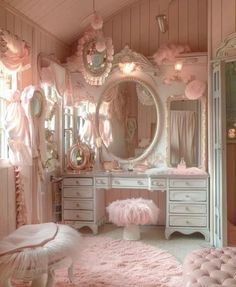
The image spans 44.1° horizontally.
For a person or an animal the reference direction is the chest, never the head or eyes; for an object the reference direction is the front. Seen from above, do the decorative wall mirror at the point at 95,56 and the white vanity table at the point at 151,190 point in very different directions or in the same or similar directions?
same or similar directions

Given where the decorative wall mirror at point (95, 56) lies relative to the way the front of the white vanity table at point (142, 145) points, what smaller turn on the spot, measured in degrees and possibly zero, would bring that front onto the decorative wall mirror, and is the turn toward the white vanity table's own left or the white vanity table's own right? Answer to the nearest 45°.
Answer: approximately 45° to the white vanity table's own right

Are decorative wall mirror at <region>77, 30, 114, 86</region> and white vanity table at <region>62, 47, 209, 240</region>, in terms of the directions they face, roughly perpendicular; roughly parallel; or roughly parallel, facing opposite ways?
roughly parallel

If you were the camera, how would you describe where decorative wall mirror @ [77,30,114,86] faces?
facing the viewer

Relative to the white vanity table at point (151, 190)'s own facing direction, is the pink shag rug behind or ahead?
ahead

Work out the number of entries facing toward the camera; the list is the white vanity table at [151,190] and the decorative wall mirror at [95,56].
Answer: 2

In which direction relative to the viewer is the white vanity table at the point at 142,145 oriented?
toward the camera

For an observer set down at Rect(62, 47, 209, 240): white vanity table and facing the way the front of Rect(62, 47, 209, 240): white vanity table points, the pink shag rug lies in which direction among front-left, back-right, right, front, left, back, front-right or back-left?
front
